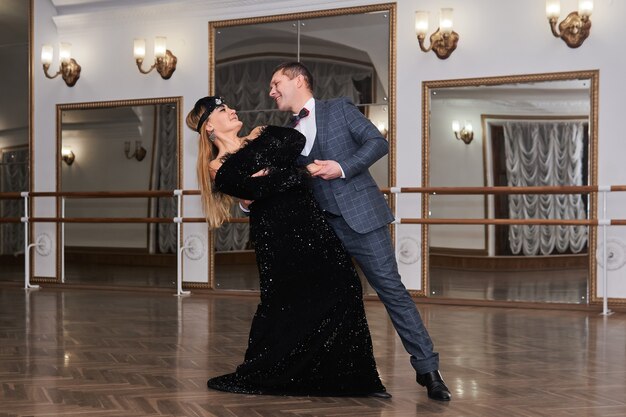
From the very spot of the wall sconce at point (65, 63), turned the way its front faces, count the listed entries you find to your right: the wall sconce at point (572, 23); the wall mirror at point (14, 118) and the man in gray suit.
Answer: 1

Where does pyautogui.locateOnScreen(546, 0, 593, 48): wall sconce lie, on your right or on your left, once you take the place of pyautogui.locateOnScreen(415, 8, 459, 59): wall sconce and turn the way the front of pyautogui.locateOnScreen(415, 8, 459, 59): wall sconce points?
on your left

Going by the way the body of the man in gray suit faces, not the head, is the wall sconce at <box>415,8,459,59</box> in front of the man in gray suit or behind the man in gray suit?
behind

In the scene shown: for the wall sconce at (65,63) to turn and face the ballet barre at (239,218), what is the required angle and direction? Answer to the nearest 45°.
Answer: approximately 90° to its left

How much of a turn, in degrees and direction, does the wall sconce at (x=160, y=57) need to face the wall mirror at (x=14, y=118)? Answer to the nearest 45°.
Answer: approximately 90° to its right

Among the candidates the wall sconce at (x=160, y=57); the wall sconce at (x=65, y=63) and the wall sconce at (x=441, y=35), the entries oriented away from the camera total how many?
0

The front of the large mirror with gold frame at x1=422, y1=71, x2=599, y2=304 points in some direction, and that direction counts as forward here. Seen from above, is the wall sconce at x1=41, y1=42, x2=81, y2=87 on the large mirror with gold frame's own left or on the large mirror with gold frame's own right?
on the large mirror with gold frame's own right

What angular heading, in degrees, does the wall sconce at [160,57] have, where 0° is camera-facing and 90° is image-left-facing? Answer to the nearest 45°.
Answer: approximately 45°

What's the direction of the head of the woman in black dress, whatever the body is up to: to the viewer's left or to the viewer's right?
to the viewer's right

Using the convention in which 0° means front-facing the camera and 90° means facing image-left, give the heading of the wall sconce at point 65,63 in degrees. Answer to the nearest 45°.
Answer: approximately 45°

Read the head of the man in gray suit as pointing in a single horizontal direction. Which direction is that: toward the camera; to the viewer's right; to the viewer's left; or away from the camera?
to the viewer's left

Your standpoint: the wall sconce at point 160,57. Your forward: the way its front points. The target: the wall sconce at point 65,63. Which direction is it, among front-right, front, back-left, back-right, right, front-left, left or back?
right

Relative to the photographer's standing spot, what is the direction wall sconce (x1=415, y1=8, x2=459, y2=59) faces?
facing the viewer and to the left of the viewer

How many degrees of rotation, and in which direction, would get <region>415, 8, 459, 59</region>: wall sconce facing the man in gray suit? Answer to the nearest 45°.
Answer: approximately 45° to its left

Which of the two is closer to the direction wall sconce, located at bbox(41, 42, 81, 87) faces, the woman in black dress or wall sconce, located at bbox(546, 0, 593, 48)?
the woman in black dress

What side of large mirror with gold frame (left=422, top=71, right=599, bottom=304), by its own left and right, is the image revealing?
front
